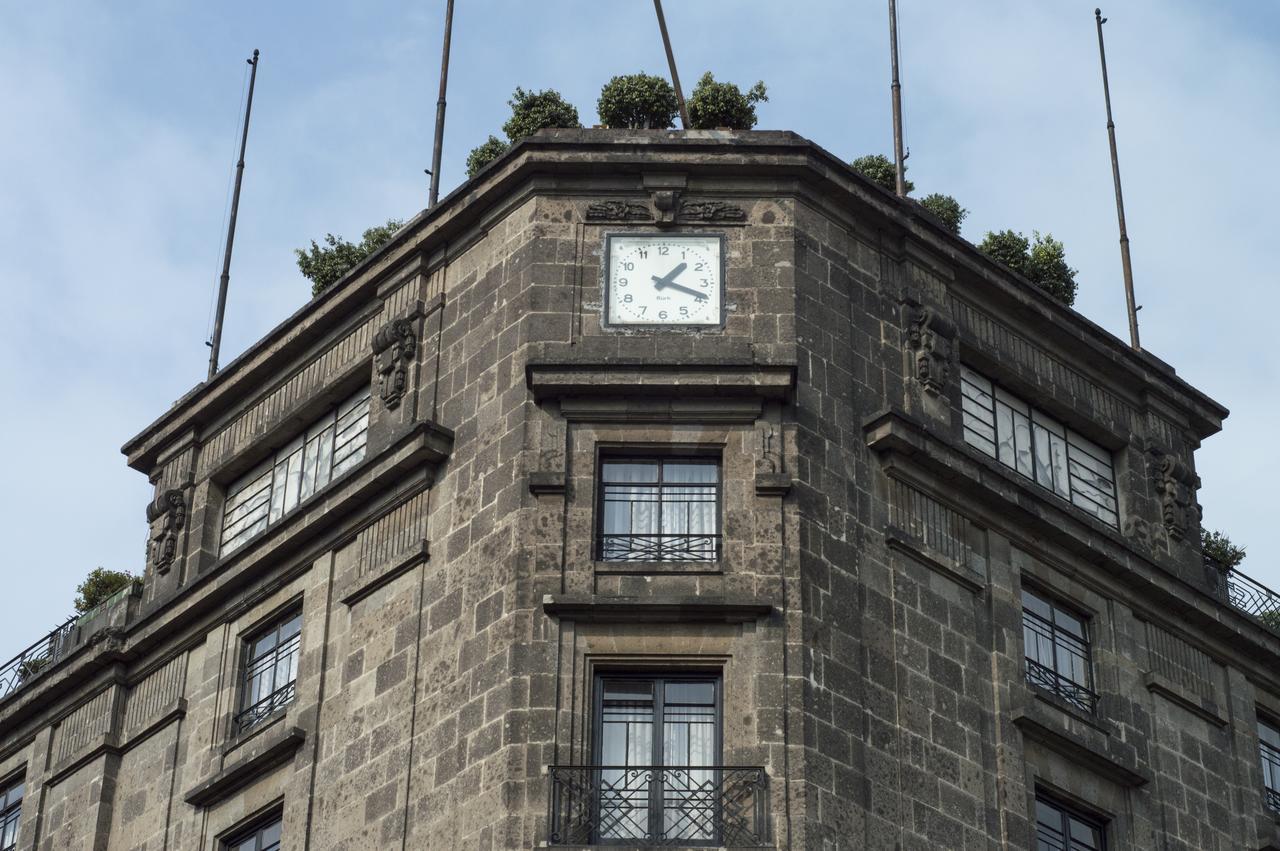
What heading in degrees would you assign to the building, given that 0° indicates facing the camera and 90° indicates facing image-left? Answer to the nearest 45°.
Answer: approximately 0°

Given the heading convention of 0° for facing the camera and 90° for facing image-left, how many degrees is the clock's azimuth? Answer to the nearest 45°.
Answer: approximately 0°

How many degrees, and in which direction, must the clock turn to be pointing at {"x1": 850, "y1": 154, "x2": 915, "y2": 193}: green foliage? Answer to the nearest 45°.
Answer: approximately 135° to its left
